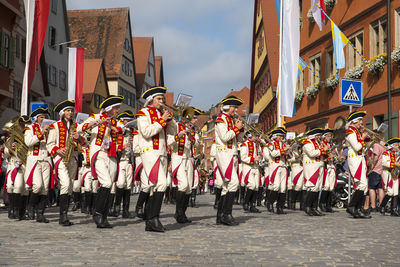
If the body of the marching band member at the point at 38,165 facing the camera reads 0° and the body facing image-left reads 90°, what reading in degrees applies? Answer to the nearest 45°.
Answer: approximately 315°

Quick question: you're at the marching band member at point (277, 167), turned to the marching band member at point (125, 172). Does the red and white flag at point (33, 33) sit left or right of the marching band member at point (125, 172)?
right

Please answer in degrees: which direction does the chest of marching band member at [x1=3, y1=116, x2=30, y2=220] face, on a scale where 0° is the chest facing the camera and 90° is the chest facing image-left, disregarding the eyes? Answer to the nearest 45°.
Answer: approximately 315°

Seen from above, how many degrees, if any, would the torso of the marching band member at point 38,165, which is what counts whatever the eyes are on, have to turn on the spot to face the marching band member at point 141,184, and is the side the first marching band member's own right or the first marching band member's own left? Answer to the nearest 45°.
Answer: approximately 45° to the first marching band member's own left

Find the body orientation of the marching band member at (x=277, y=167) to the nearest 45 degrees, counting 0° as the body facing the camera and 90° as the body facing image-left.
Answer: approximately 315°
